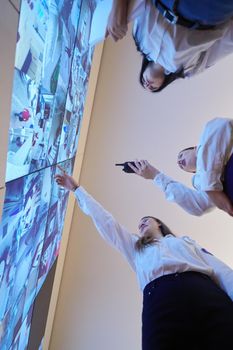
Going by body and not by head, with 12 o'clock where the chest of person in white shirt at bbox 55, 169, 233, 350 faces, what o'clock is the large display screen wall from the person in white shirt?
The large display screen wall is roughly at 1 o'clock from the person in white shirt.

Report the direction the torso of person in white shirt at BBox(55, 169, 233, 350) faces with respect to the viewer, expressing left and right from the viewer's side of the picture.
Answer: facing the viewer and to the left of the viewer

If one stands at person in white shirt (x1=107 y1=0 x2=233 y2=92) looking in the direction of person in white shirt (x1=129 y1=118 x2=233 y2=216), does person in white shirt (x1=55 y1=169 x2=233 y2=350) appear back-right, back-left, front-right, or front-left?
front-left
